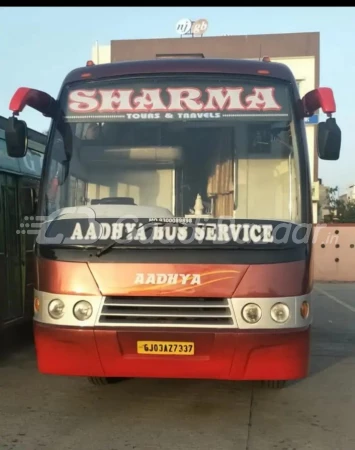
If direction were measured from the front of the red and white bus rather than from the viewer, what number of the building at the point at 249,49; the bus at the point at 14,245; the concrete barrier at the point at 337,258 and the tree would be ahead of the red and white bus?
0

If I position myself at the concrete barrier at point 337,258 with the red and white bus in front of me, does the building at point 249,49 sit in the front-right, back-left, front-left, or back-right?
back-right

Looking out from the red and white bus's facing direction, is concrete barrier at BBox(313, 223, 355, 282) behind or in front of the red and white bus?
behind

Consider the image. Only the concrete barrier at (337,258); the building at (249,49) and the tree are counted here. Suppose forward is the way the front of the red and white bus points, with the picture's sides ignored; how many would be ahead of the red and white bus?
0

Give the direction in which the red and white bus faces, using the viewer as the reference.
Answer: facing the viewer

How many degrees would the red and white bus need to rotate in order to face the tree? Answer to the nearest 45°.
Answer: approximately 180°

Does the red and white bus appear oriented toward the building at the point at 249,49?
no

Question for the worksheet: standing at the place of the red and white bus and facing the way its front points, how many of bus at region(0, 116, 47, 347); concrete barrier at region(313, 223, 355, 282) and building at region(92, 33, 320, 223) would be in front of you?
0

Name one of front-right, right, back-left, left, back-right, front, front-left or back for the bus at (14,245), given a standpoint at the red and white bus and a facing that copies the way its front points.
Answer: back-right

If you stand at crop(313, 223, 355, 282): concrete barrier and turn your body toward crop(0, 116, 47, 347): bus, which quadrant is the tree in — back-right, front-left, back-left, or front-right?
back-right

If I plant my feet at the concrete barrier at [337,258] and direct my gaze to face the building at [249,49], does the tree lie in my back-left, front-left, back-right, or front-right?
front-right
